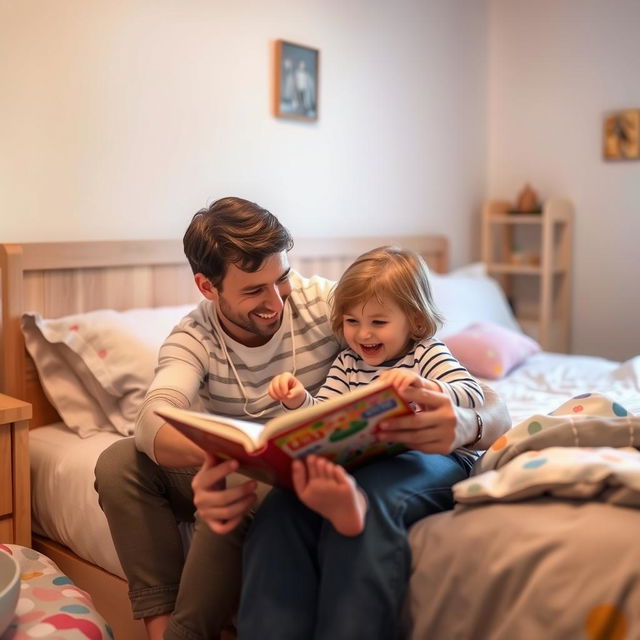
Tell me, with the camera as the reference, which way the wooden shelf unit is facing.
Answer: facing the viewer and to the left of the viewer

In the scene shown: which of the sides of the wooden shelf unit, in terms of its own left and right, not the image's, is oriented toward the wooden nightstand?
front

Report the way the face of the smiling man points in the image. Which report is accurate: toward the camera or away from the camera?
toward the camera

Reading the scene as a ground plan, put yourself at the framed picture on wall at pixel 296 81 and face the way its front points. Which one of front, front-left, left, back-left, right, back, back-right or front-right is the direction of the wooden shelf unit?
left

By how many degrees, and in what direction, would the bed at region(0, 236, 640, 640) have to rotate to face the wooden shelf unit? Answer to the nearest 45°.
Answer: approximately 90° to its left

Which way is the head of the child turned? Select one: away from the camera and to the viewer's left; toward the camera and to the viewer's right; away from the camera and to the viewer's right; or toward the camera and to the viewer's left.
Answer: toward the camera and to the viewer's left

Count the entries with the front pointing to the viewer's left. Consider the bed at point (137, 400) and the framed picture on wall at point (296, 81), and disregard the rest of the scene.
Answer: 0

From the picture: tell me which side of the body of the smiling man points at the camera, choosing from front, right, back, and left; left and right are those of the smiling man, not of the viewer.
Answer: front

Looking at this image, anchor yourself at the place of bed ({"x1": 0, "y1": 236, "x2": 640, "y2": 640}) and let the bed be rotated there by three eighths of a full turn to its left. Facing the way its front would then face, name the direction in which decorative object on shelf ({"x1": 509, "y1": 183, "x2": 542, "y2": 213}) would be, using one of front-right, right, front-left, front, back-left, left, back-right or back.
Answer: front-right

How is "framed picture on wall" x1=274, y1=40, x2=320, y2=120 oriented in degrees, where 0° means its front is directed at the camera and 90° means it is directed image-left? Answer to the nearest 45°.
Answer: approximately 315°

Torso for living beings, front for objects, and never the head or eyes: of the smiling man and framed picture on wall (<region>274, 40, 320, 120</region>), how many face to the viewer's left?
0

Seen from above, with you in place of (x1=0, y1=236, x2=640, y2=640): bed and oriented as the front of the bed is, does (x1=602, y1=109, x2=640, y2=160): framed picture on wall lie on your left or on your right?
on your left
